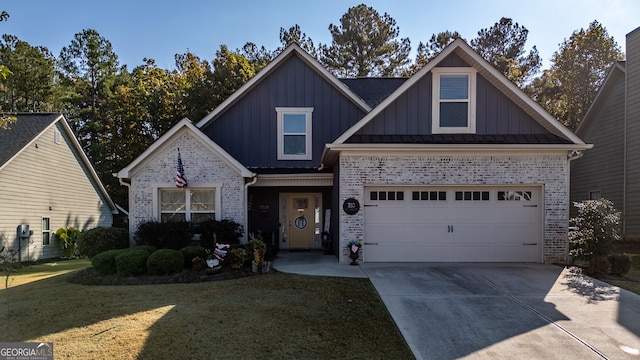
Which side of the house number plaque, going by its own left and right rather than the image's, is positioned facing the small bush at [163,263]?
right

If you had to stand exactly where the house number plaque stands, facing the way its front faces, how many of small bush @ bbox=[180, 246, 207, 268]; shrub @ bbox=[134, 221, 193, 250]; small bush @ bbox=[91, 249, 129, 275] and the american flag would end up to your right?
4

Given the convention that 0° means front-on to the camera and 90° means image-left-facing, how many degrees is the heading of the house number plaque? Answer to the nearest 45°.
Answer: approximately 0°

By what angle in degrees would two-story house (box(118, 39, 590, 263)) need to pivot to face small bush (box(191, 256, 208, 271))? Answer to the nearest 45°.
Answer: approximately 90° to its right

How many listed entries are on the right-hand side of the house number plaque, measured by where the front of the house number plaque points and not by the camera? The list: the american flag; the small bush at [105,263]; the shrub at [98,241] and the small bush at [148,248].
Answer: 4

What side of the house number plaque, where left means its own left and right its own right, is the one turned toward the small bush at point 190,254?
right

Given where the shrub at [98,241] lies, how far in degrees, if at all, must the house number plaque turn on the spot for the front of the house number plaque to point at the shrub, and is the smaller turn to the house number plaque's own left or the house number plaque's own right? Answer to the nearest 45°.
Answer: approximately 90° to the house number plaque's own right

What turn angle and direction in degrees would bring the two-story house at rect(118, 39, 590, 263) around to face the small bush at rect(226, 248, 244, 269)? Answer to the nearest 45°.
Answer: approximately 90° to its right
